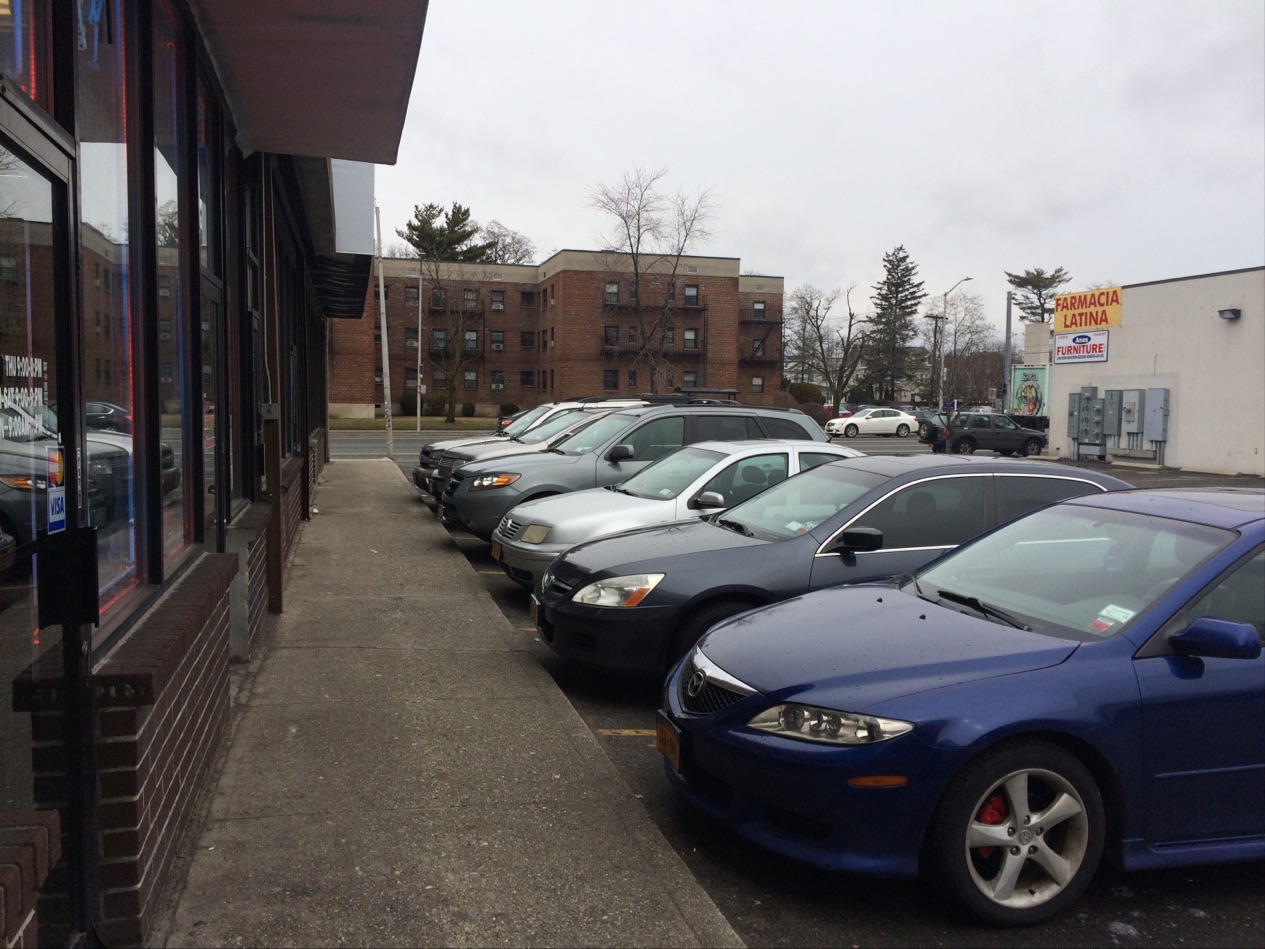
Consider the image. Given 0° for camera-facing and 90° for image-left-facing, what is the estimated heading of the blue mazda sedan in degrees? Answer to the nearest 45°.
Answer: approximately 45°

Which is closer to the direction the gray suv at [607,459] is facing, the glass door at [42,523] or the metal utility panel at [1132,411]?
the glass door

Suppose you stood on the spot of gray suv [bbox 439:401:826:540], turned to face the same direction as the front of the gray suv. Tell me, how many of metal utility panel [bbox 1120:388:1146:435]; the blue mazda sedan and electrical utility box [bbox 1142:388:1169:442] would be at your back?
2

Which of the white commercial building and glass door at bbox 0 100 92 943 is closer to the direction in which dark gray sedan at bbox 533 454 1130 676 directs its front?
the glass door

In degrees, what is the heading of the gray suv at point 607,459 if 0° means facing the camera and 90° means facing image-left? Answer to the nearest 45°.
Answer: approximately 45°

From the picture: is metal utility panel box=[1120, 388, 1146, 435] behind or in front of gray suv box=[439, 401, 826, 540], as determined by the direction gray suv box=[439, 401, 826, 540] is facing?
behind

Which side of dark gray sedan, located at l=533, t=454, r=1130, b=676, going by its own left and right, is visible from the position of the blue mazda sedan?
left

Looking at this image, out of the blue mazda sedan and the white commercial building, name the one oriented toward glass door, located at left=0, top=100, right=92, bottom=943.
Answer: the blue mazda sedan

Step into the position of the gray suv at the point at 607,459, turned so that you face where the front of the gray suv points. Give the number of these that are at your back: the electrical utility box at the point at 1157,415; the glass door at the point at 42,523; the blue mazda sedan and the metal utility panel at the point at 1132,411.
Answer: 2

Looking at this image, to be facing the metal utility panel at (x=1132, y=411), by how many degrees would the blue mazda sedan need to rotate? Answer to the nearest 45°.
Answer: approximately 135° to its right

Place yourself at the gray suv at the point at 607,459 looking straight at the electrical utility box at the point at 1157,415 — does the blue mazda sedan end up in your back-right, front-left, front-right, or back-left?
back-right
